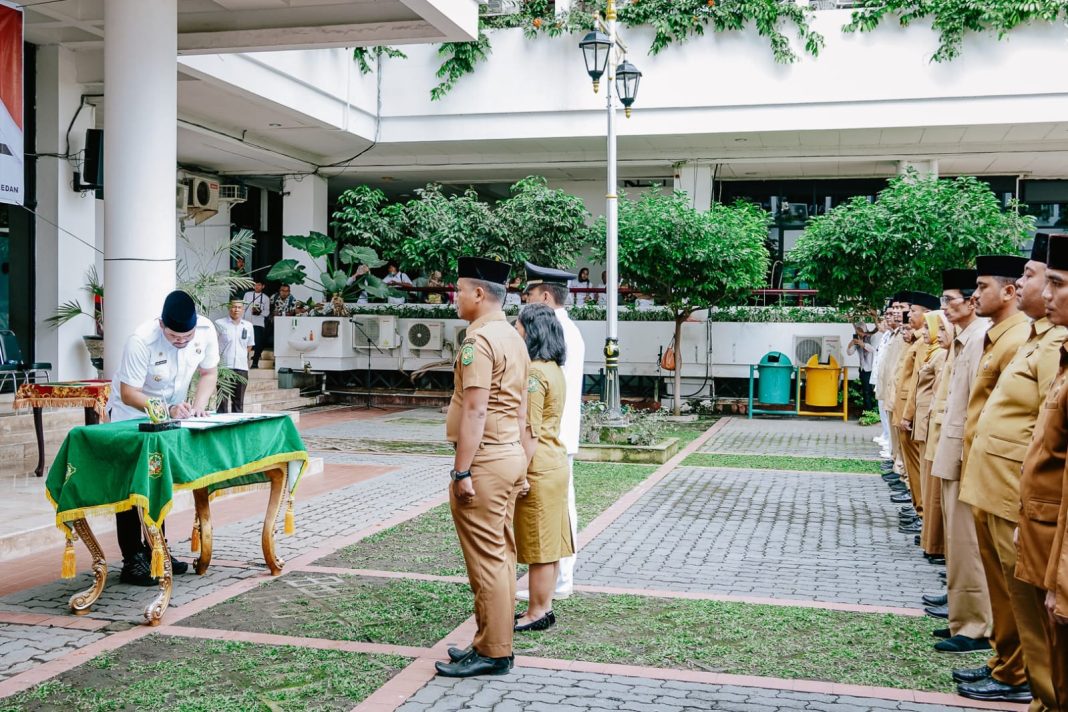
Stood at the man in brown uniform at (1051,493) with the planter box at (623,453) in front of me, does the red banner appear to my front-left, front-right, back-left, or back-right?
front-left

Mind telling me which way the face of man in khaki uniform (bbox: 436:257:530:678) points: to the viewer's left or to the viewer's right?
to the viewer's left

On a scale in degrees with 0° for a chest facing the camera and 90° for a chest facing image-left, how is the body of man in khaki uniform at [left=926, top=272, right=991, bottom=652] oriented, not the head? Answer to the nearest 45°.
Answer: approximately 90°

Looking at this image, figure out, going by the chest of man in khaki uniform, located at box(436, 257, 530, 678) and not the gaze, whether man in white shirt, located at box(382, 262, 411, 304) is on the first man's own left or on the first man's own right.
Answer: on the first man's own right

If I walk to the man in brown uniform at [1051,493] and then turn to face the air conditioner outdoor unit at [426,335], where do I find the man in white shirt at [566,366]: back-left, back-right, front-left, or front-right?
front-left

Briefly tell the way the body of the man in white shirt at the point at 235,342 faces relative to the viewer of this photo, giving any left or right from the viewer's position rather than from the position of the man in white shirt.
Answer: facing the viewer

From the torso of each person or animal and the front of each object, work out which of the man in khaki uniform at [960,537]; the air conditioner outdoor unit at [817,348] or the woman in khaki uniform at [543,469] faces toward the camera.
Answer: the air conditioner outdoor unit

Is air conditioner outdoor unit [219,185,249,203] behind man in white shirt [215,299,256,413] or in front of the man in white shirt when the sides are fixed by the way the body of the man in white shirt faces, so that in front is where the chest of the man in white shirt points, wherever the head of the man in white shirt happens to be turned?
behind

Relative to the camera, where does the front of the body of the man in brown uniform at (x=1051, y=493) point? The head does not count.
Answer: to the viewer's left

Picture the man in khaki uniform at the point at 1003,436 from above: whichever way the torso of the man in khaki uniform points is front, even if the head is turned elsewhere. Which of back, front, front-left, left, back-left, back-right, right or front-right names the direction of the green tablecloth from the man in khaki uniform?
front

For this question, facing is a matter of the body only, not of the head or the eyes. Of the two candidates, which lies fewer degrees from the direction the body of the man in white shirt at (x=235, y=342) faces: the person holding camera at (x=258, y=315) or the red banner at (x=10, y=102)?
the red banner

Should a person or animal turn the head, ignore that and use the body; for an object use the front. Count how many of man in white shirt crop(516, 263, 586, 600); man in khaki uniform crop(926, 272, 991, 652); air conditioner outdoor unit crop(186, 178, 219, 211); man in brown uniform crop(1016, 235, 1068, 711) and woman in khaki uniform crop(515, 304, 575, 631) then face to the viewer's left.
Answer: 4

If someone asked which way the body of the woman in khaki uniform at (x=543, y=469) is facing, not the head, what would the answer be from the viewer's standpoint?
to the viewer's left

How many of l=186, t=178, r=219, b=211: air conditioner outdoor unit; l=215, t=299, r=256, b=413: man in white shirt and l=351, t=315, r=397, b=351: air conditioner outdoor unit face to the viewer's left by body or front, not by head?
0

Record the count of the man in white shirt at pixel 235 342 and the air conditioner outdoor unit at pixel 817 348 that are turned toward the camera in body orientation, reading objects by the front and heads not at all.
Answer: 2
